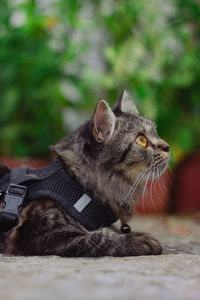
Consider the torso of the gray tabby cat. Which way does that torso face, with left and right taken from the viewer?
facing to the right of the viewer

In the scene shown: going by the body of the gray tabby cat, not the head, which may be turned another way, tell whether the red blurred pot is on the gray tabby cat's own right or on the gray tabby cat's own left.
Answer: on the gray tabby cat's own left
